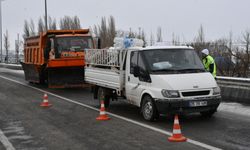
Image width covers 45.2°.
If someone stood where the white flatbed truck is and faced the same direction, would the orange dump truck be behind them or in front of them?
behind

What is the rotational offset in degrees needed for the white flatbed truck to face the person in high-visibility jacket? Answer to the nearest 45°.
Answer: approximately 90° to its left

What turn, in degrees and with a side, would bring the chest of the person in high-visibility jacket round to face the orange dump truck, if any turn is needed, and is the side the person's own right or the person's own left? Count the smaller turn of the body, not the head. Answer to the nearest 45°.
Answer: approximately 45° to the person's own right

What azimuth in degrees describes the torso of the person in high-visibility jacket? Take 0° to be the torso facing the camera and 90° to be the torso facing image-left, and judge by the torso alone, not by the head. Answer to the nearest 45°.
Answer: approximately 90°

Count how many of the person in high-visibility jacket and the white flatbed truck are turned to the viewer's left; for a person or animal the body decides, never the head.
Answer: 1

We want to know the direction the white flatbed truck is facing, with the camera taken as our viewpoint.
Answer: facing the viewer and to the right of the viewer
